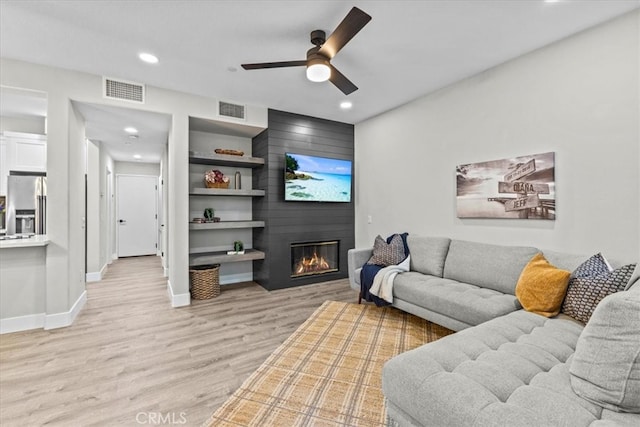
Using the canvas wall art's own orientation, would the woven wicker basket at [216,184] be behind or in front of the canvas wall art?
in front

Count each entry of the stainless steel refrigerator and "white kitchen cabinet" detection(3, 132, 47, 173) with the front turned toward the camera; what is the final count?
2

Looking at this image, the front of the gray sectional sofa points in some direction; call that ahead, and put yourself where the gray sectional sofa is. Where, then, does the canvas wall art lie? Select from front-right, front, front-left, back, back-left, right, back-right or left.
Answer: back-right

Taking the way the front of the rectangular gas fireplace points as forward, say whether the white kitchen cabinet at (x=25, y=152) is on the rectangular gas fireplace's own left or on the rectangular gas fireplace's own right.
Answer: on the rectangular gas fireplace's own right

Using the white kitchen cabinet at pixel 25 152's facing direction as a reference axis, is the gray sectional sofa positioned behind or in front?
in front

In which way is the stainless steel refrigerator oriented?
toward the camera

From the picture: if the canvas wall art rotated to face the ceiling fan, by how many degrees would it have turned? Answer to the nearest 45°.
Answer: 0° — it already faces it

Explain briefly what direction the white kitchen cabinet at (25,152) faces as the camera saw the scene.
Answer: facing the viewer

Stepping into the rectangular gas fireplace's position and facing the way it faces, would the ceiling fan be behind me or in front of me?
in front

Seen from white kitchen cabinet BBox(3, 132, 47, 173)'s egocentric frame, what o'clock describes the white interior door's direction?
The white interior door is roughly at 7 o'clock from the white kitchen cabinet.

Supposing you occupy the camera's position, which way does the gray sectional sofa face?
facing the viewer and to the left of the viewer

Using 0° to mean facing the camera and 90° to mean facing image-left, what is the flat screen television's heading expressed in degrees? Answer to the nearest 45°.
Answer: approximately 315°

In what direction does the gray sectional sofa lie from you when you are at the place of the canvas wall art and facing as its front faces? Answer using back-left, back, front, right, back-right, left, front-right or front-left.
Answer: front-left

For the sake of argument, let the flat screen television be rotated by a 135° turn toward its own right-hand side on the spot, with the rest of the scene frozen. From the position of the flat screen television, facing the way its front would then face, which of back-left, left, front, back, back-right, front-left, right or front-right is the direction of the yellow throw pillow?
back-left

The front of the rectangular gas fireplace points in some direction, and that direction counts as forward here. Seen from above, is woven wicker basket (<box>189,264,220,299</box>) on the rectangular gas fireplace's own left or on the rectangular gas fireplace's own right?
on the rectangular gas fireplace's own right
